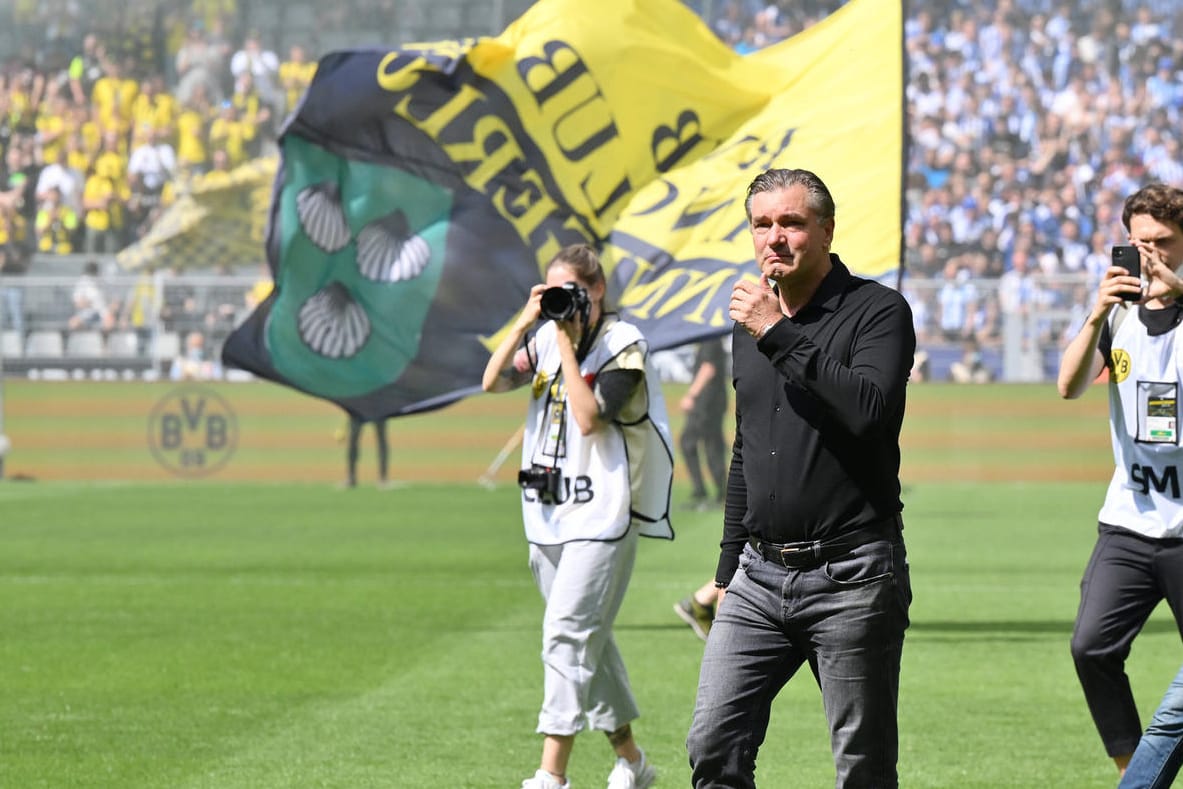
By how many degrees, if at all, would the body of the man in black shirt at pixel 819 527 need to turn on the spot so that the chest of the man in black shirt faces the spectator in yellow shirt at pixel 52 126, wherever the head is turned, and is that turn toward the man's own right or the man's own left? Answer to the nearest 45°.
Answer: approximately 90° to the man's own right

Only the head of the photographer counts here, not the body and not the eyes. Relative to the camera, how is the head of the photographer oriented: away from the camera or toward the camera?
toward the camera

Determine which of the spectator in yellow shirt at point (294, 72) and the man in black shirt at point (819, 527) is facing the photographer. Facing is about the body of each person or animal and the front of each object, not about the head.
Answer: the spectator in yellow shirt

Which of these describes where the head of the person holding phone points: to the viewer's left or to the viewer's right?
to the viewer's left

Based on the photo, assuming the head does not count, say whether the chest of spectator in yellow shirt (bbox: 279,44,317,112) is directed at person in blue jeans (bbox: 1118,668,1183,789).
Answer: yes

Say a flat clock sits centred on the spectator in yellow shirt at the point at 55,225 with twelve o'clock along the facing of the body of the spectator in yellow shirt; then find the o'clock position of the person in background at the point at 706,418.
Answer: The person in background is roughly at 11 o'clock from the spectator in yellow shirt.

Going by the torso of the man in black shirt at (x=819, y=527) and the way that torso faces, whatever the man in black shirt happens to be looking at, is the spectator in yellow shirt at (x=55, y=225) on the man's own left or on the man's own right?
on the man's own right

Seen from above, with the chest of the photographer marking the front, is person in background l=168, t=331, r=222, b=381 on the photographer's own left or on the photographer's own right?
on the photographer's own right

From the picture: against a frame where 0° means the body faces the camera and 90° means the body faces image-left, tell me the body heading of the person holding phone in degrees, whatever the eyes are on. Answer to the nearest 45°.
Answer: approximately 45°

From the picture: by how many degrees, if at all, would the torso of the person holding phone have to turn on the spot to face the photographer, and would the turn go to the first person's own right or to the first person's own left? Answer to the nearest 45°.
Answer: approximately 45° to the first person's own right

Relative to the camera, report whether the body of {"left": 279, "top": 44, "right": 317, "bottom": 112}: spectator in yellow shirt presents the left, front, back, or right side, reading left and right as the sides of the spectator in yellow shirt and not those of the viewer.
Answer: front

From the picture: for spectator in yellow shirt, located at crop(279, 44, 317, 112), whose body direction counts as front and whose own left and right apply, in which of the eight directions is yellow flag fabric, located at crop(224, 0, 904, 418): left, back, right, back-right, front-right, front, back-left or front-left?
front

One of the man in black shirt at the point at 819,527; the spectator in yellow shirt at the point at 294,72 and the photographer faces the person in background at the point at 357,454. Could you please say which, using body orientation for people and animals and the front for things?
the spectator in yellow shirt

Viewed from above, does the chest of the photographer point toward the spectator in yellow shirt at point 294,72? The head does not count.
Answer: no

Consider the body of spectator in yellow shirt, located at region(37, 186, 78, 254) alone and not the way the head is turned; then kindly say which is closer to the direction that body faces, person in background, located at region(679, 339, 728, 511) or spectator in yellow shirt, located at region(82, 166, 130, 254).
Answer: the person in background

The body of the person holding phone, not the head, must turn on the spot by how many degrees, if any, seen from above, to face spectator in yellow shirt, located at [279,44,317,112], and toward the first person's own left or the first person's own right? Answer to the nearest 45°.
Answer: approximately 90° to the first person's own right

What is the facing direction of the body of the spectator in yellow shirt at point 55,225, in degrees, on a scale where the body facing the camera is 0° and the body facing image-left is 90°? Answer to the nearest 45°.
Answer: approximately 0°

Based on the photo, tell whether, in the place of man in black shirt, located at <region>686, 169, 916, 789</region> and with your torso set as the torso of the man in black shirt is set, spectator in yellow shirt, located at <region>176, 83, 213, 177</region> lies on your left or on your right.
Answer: on your right

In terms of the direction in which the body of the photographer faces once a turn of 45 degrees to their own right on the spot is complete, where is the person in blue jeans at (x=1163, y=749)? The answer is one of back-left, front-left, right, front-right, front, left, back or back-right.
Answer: back-left
